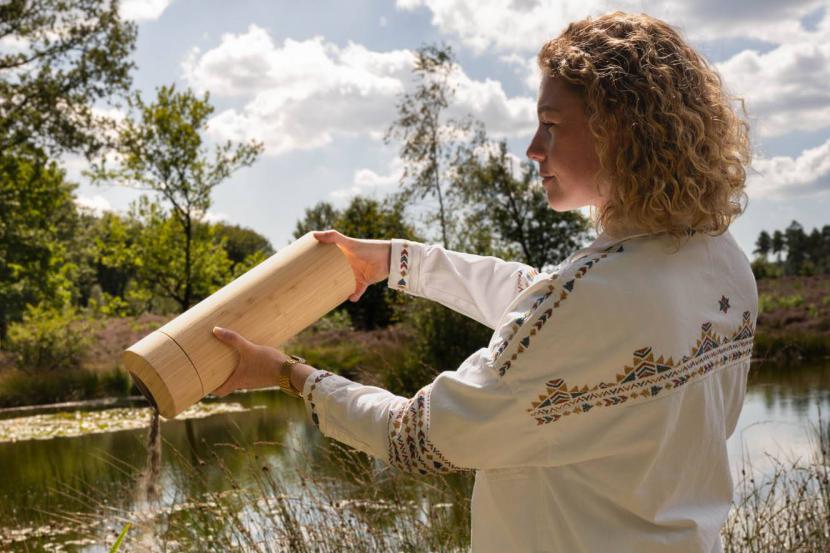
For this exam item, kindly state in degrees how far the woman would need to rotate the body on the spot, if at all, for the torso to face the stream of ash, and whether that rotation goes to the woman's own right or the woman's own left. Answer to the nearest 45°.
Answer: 0° — they already face it

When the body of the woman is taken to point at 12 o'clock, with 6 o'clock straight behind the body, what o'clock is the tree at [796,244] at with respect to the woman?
The tree is roughly at 2 o'clock from the woman.

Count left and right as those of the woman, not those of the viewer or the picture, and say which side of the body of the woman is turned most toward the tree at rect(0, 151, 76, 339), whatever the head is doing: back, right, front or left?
front

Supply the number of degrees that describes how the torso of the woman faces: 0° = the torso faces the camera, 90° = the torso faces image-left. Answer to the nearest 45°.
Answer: approximately 135°

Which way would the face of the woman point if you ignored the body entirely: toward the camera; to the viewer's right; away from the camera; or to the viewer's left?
to the viewer's left

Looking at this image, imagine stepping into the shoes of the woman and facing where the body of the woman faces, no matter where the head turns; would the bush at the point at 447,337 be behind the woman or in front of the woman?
in front

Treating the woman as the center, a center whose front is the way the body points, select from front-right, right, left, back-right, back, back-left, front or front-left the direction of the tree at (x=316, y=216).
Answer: front-right

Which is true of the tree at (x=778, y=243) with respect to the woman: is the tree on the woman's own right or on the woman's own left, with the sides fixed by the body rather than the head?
on the woman's own right
